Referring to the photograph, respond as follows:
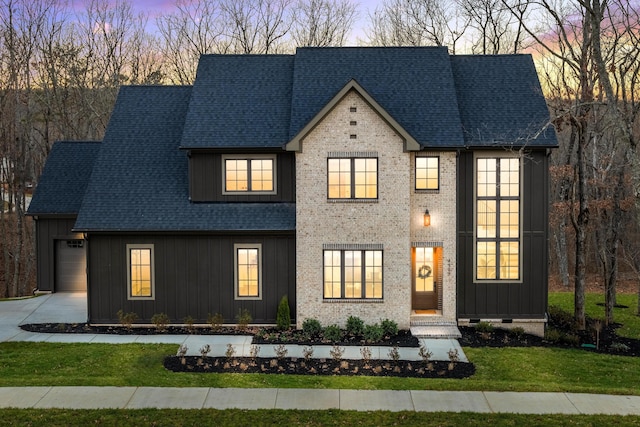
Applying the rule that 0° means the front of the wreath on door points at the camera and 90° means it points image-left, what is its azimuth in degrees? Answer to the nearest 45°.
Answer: approximately 0°

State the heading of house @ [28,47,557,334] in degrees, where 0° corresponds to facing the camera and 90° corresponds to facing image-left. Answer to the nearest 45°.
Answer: approximately 0°

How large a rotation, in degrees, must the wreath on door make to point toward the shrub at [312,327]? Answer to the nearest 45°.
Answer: approximately 45° to its right
